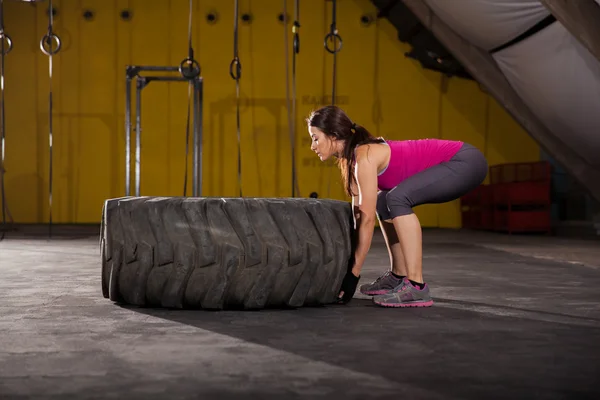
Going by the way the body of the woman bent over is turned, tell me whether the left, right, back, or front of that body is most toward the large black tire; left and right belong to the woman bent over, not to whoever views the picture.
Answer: front

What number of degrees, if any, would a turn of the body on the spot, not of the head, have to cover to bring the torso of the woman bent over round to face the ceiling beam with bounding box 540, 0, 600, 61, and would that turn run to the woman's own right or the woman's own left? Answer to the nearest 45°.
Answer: approximately 135° to the woman's own right

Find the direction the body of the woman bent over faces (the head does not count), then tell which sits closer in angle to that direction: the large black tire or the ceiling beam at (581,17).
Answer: the large black tire

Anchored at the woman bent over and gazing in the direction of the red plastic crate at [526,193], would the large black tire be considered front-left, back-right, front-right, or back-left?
back-left

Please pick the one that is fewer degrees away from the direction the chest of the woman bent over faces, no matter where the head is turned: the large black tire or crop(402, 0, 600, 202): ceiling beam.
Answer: the large black tire

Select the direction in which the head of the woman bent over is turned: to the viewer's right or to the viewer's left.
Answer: to the viewer's left

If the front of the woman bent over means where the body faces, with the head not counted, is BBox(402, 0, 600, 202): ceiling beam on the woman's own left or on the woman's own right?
on the woman's own right

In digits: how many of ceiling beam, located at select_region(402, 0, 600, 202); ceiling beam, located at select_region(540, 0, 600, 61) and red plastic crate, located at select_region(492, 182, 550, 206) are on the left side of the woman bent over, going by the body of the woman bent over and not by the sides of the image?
0

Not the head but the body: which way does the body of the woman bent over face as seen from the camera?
to the viewer's left

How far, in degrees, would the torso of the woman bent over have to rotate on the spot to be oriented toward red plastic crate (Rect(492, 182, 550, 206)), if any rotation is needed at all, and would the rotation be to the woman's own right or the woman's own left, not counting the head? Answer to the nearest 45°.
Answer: approximately 90° to the woman's own right
